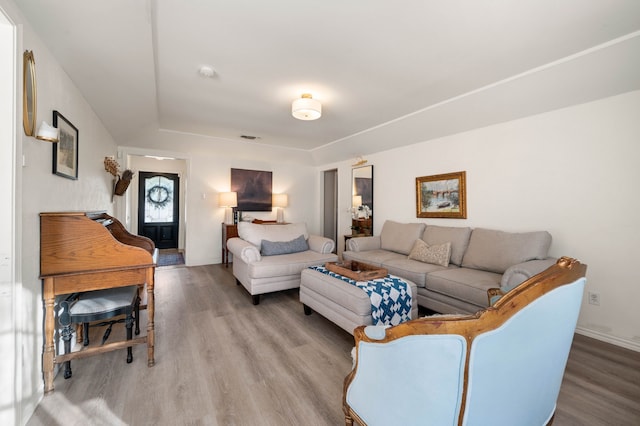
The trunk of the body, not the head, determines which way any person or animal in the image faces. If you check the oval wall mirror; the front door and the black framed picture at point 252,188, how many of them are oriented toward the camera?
2

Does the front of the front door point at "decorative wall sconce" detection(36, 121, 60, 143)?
yes

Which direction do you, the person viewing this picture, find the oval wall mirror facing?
facing to the right of the viewer

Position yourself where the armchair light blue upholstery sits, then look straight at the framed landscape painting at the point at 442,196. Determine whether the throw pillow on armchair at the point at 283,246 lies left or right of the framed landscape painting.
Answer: left

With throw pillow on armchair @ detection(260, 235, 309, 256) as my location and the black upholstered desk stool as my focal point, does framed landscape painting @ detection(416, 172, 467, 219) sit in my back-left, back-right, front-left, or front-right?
back-left

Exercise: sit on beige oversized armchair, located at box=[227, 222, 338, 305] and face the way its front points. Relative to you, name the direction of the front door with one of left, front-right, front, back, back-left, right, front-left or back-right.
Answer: back

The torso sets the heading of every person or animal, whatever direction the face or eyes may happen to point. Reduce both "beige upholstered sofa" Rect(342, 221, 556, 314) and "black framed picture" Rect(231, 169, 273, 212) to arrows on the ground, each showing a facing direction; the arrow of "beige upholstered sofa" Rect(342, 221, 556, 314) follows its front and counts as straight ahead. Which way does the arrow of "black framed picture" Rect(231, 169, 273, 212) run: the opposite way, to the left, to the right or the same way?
to the left

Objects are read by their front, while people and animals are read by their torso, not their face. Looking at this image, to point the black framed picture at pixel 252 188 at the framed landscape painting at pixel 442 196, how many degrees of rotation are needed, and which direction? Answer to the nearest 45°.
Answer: approximately 45° to its left

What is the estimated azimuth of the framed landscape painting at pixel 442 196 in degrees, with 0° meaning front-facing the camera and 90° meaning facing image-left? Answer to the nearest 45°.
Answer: approximately 45°

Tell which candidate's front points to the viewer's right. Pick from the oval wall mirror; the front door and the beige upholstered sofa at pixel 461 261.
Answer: the oval wall mirror
